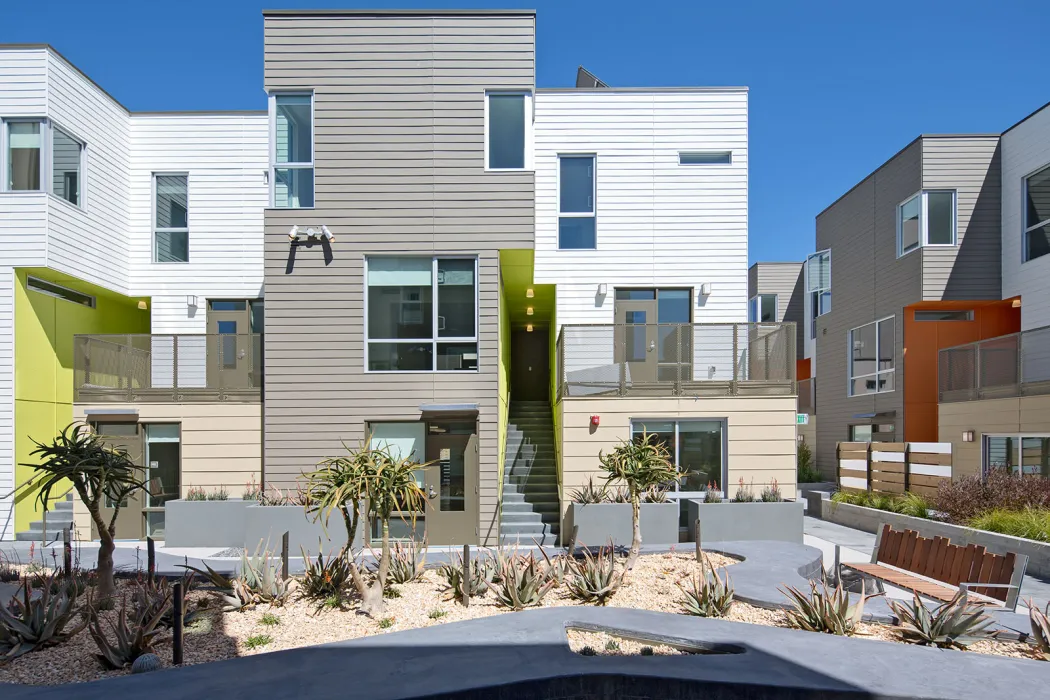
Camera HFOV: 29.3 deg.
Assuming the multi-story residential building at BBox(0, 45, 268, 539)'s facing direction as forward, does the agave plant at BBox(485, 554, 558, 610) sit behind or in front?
in front

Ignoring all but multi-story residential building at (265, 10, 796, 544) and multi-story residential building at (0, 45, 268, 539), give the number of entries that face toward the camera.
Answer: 2

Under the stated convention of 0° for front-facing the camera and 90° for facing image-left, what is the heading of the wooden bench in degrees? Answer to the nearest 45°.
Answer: approximately 45°

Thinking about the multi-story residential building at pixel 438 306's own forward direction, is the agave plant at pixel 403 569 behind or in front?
in front

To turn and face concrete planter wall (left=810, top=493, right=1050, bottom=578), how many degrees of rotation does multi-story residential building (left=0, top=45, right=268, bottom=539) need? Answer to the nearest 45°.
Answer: approximately 45° to its left

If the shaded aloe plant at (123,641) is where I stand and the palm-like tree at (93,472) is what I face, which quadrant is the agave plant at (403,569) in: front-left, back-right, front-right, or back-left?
front-right

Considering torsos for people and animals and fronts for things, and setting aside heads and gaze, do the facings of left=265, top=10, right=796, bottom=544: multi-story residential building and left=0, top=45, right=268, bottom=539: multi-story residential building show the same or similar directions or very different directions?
same or similar directions

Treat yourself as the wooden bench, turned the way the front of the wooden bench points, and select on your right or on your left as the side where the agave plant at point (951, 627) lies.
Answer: on your left

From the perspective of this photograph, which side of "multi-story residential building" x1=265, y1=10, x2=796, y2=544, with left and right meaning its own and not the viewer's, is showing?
front
